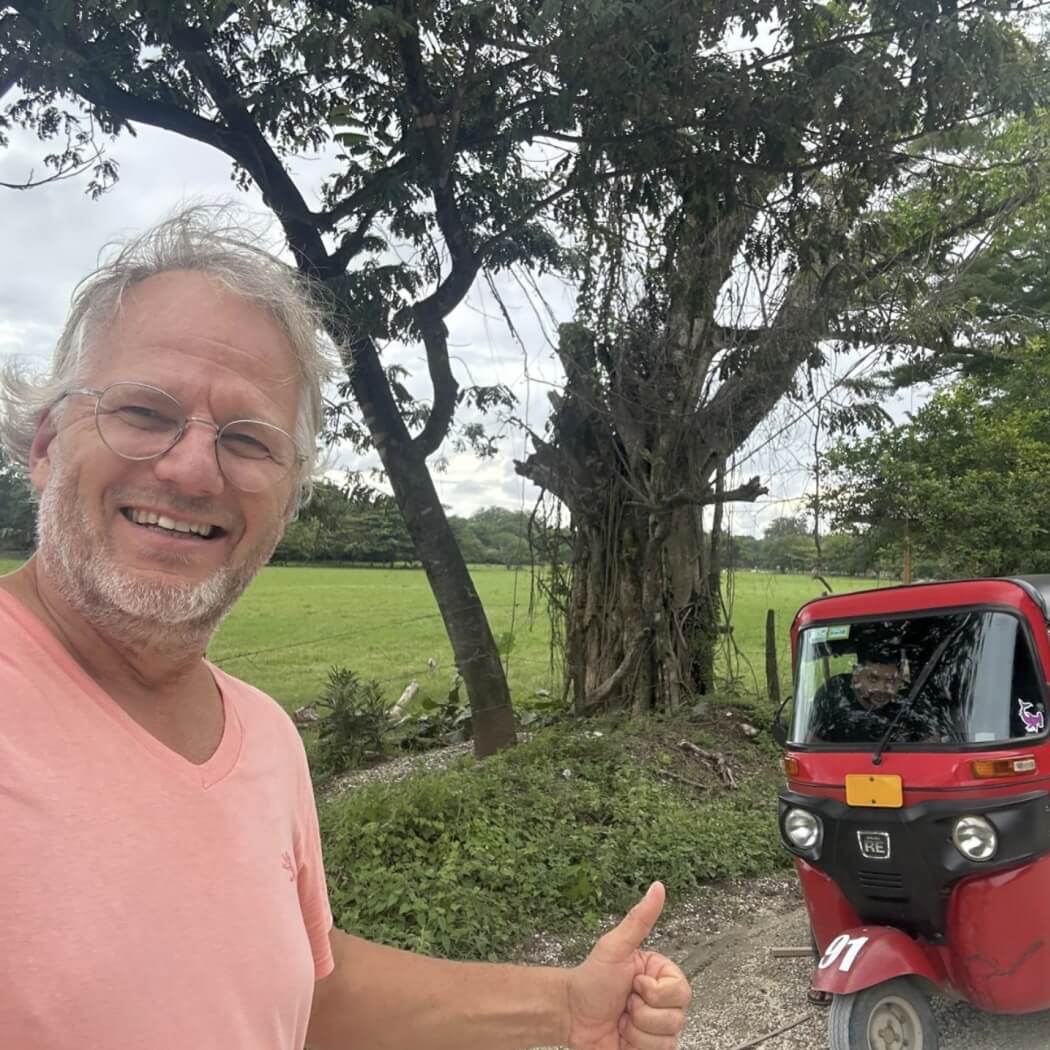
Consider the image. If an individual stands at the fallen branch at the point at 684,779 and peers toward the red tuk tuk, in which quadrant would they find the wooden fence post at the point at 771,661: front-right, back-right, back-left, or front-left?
back-left

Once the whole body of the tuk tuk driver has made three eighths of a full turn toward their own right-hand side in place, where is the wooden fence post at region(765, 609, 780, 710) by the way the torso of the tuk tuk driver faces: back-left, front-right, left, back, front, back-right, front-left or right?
front-right

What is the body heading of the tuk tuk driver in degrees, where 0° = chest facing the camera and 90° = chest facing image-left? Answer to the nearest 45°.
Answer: approximately 0°

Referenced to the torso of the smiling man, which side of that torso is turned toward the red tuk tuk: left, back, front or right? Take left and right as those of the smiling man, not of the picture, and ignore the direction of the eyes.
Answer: left

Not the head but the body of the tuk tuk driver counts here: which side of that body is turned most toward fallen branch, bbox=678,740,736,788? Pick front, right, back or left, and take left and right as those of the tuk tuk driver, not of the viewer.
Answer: back

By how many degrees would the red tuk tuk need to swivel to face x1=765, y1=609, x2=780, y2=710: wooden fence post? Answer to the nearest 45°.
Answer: approximately 135° to its right

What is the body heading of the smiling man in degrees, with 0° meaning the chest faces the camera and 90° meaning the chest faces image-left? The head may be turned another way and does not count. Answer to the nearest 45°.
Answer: approximately 315°

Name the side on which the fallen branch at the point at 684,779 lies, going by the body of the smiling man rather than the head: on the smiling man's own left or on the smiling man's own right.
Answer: on the smiling man's own left

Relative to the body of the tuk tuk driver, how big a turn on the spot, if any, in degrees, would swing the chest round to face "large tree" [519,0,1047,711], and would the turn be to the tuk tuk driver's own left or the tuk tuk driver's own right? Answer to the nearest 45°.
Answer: approximately 180°
